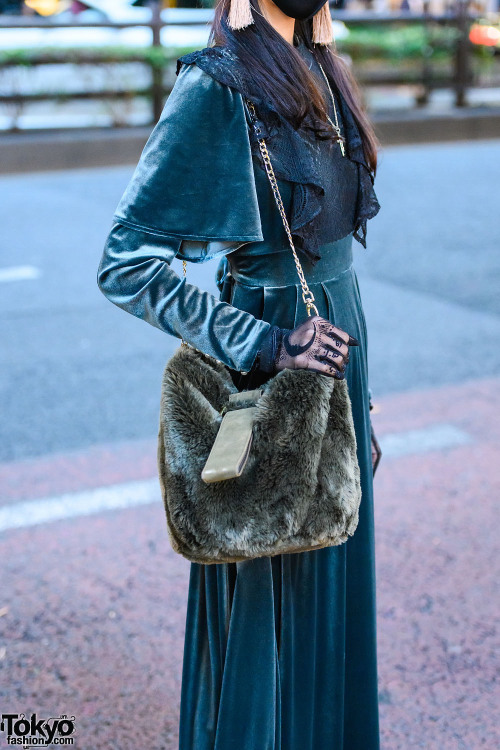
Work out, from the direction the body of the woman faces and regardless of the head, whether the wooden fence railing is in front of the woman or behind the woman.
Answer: behind
